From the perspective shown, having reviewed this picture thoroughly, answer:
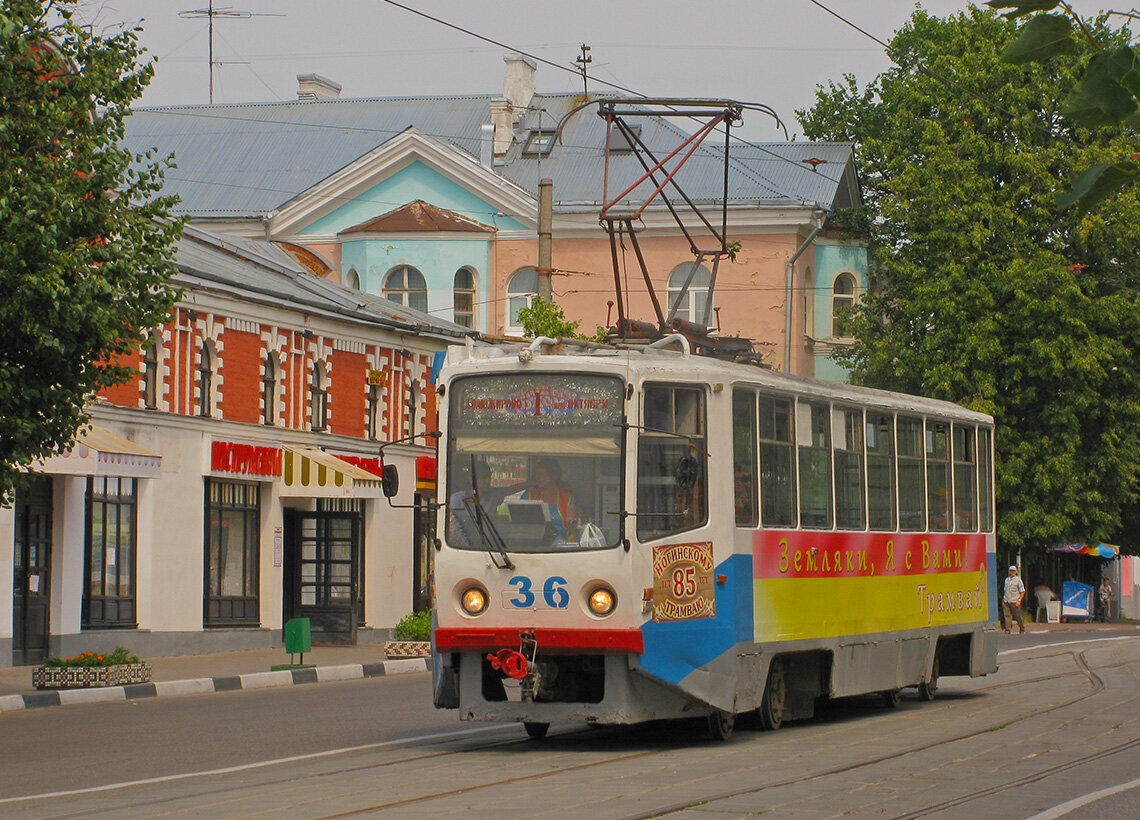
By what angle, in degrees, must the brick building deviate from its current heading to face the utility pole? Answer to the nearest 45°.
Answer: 0° — it already faces it

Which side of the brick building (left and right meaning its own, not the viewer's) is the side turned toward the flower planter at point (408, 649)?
front

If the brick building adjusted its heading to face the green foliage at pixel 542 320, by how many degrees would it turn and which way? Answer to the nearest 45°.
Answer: approximately 45° to its left

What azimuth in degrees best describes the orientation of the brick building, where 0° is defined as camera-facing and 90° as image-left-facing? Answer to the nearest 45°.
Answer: approximately 315°

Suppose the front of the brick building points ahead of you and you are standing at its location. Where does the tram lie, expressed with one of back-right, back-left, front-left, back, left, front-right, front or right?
front-right

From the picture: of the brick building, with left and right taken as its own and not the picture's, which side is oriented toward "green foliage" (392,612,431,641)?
front

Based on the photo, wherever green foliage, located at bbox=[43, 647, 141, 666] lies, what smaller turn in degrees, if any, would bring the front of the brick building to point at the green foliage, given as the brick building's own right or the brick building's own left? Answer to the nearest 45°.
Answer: approximately 45° to the brick building's own right

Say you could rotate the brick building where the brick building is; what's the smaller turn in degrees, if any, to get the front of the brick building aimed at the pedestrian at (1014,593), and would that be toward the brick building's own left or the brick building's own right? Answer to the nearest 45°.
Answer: approximately 45° to the brick building's own left

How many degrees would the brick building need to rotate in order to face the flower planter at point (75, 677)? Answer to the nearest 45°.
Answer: approximately 45° to its right
